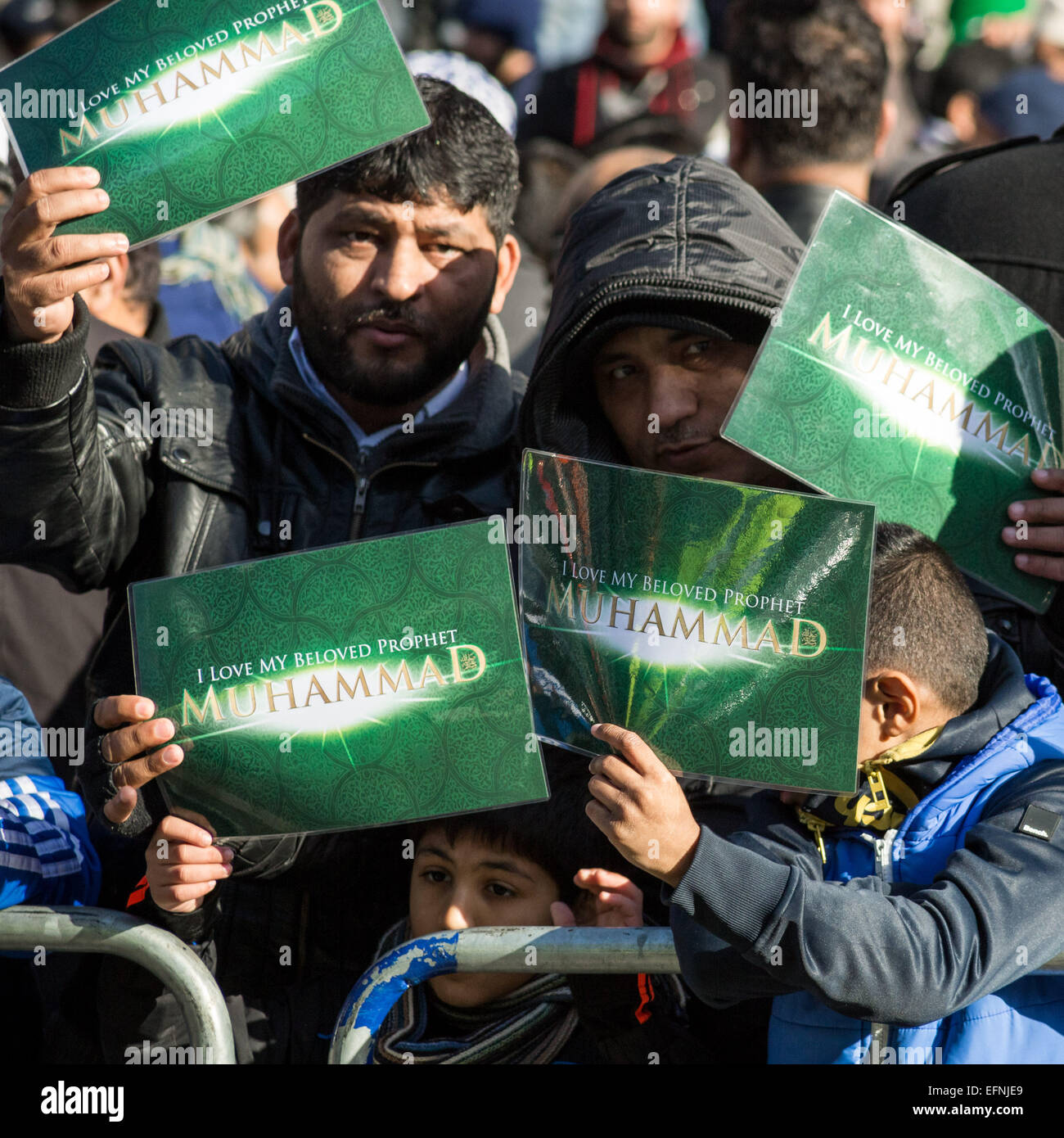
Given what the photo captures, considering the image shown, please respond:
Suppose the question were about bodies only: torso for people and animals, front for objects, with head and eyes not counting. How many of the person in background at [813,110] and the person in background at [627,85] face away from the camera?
1

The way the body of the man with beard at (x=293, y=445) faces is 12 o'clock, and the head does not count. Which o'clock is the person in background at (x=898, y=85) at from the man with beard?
The person in background is roughly at 7 o'clock from the man with beard.

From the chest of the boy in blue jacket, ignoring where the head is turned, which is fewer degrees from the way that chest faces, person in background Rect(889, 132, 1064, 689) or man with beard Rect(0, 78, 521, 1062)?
the man with beard

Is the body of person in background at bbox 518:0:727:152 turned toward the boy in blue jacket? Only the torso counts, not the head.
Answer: yes

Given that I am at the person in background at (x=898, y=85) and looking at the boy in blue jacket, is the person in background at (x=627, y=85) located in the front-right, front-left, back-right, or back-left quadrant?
front-right

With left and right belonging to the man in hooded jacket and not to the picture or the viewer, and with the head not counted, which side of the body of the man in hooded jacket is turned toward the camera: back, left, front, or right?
front

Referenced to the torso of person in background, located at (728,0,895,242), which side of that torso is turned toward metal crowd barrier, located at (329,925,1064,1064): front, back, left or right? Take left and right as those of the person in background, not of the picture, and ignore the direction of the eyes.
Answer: back

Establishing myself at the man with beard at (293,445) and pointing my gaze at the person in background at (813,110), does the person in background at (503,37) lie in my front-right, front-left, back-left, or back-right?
front-left

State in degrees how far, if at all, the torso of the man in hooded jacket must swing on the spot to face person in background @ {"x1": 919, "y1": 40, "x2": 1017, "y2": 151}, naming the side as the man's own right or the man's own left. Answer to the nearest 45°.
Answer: approximately 180°

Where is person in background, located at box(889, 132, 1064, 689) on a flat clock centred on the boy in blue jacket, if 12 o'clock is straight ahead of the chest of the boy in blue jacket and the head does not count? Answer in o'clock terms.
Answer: The person in background is roughly at 5 o'clock from the boy in blue jacket.

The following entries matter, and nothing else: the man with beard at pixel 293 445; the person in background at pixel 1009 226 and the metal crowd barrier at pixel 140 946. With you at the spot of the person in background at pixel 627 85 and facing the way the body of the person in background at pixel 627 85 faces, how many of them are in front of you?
3

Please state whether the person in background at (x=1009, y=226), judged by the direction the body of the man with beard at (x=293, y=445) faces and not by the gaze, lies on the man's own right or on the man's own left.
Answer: on the man's own left

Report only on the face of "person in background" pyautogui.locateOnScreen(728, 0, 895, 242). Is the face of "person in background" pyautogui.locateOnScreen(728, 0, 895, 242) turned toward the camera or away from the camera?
away from the camera

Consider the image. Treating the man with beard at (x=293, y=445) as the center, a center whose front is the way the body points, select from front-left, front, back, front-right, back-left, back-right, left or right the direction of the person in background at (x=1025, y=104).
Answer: back-left

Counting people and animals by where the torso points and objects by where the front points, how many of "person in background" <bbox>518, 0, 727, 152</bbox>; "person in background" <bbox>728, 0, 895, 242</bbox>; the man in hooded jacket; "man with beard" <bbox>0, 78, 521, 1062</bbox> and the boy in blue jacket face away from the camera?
1

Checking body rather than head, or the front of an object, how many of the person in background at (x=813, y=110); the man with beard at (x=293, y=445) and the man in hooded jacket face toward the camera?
2

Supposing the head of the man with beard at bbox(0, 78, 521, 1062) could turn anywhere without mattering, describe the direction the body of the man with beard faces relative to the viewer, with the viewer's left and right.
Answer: facing the viewer

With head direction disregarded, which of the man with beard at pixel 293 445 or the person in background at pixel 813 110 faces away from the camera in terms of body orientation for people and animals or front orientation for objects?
the person in background
